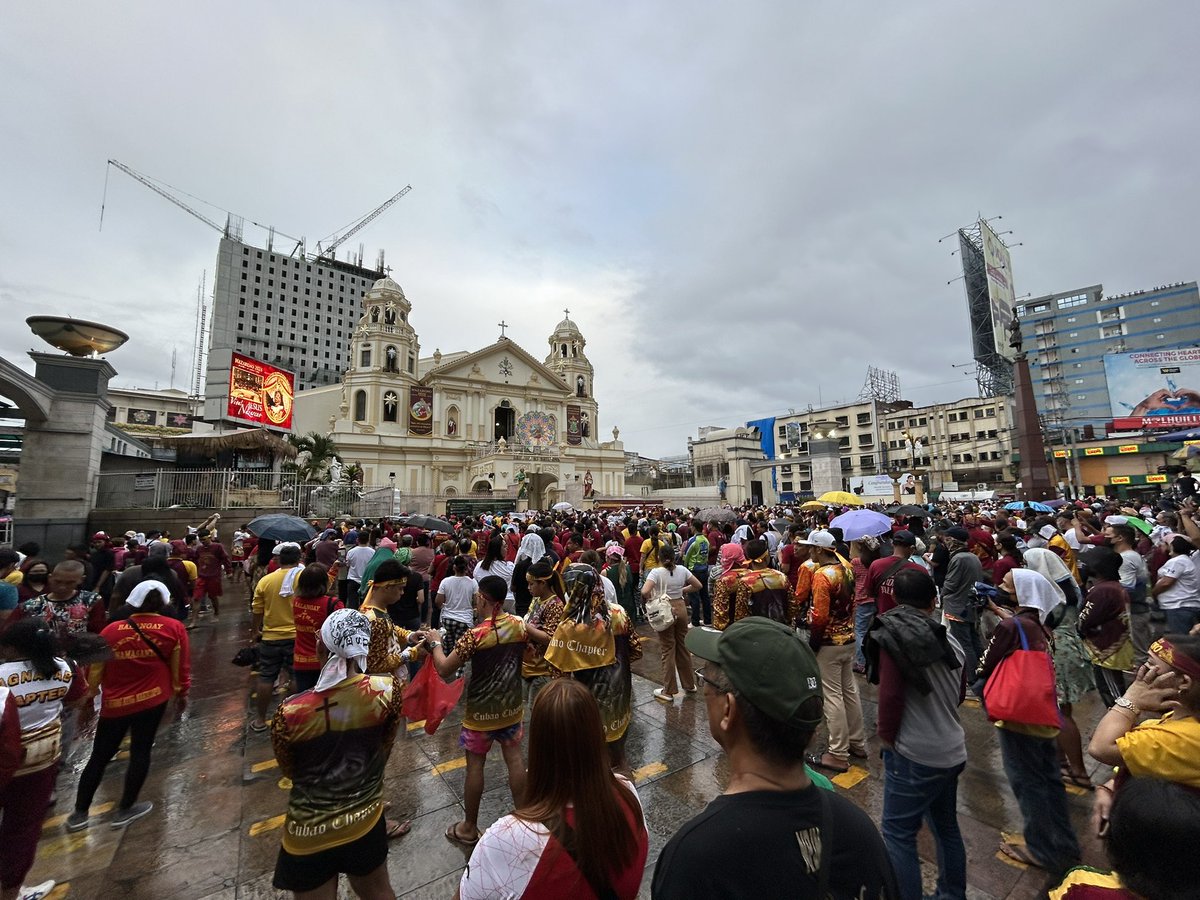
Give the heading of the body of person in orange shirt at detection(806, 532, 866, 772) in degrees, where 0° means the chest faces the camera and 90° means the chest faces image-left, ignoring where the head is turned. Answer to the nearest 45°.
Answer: approximately 135°

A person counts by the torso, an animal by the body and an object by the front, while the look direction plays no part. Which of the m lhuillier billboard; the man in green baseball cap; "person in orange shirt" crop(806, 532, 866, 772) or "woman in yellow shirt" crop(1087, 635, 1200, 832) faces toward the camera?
the m lhuillier billboard

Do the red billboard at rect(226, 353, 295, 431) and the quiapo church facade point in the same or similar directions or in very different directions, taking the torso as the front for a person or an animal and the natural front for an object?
same or similar directions

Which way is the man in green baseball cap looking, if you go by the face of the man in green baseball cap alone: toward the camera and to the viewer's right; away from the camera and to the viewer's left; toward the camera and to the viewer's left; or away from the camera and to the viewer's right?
away from the camera and to the viewer's left

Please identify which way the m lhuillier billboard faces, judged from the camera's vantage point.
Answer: facing the viewer

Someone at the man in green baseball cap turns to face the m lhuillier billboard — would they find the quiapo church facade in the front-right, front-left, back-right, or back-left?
front-left

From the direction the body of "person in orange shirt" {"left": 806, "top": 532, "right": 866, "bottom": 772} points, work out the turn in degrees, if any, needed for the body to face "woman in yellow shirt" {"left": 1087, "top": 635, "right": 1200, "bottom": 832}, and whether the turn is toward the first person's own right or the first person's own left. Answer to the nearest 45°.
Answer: approximately 180°

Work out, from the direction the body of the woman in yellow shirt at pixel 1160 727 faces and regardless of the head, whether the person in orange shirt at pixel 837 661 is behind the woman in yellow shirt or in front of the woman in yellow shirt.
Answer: in front

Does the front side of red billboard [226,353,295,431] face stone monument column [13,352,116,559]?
no

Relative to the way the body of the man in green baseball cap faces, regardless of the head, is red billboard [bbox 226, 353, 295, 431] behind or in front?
in front

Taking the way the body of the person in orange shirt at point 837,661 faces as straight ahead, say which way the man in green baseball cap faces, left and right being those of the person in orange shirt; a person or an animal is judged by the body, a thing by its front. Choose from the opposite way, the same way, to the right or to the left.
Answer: the same way

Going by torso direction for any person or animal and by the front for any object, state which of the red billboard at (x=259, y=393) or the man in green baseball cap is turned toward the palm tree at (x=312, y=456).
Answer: the man in green baseball cap

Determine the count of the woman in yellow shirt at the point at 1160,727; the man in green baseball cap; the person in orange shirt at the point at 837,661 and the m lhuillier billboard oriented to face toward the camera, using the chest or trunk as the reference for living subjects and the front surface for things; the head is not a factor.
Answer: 1

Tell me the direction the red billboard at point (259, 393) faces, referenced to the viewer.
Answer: facing the viewer and to the right of the viewer

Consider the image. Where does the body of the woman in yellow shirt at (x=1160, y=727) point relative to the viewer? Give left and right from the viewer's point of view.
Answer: facing to the left of the viewer

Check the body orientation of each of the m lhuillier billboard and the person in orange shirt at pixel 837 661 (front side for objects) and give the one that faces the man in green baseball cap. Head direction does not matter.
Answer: the m lhuillier billboard
